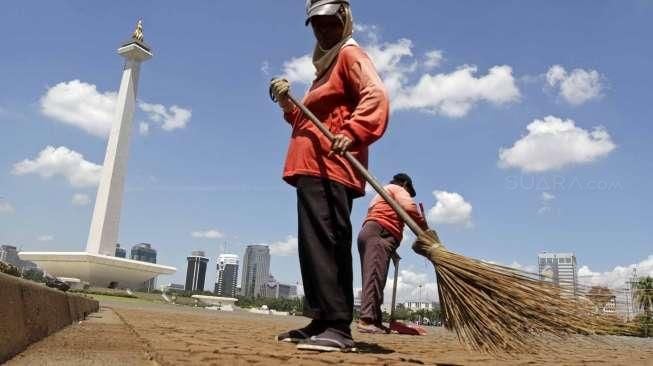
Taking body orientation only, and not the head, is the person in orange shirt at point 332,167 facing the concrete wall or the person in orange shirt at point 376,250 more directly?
the concrete wall

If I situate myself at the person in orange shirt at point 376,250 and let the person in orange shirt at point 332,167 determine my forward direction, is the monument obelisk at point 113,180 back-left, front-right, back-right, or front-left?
back-right

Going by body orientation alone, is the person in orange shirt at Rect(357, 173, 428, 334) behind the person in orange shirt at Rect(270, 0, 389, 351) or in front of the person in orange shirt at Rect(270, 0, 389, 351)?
behind

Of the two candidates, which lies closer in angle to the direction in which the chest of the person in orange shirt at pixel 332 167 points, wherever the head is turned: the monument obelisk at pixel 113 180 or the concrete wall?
the concrete wall
